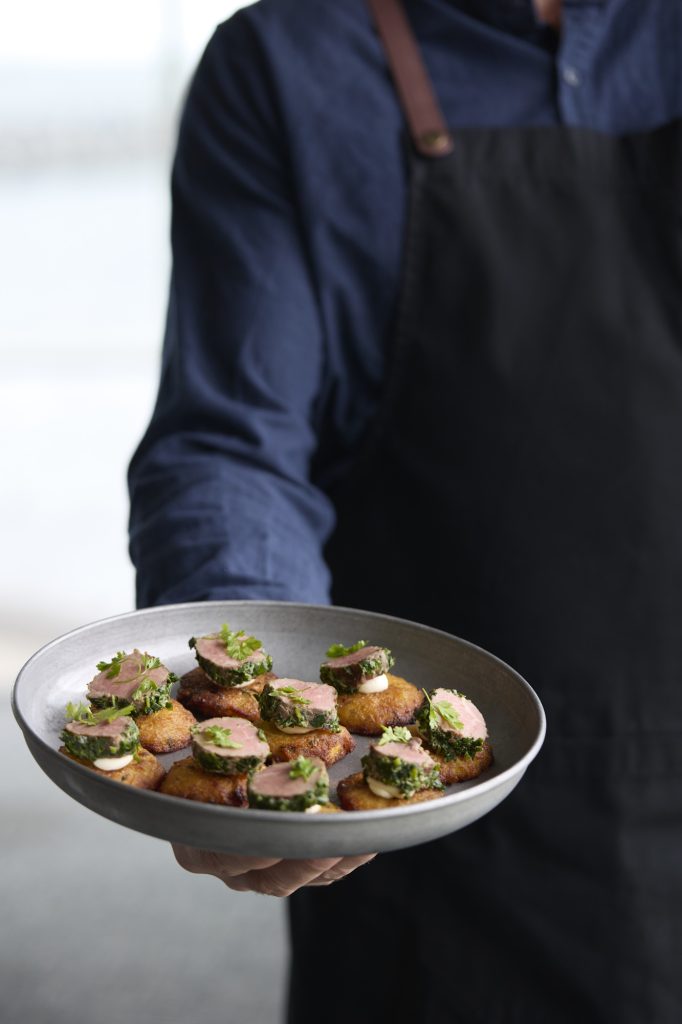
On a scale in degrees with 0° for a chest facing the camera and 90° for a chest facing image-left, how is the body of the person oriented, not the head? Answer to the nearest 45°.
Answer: approximately 0°
